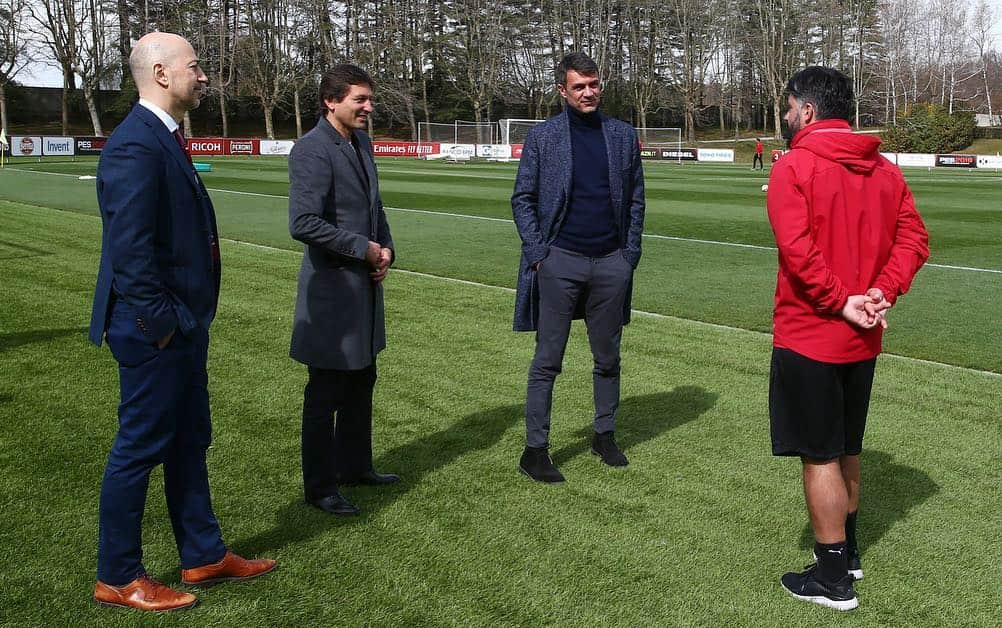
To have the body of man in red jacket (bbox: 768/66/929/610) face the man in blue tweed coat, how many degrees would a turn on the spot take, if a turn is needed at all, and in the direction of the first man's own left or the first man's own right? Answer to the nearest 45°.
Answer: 0° — they already face them

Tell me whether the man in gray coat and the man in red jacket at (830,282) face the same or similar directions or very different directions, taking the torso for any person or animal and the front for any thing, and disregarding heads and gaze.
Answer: very different directions

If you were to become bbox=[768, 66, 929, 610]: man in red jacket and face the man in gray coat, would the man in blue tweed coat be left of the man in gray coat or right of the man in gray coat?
right

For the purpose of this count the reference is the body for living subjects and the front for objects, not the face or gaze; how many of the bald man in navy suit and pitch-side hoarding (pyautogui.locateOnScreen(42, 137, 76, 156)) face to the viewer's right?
1

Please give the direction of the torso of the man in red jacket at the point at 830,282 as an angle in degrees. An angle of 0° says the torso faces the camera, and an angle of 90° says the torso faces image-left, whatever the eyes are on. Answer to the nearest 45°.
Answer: approximately 135°

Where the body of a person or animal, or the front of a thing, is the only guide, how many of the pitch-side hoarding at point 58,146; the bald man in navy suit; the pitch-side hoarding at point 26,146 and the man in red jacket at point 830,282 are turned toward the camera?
2

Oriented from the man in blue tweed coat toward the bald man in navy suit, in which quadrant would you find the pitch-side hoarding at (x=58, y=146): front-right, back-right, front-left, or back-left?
back-right

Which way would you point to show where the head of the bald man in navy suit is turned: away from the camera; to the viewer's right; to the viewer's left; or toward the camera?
to the viewer's right

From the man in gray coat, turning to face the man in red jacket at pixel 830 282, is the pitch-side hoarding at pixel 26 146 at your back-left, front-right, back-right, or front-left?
back-left

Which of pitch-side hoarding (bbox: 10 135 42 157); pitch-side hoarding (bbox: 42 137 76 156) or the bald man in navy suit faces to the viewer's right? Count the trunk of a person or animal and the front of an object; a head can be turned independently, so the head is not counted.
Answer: the bald man in navy suit

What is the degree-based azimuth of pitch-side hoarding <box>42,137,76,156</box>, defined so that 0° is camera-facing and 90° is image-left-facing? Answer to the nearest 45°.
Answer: approximately 0°

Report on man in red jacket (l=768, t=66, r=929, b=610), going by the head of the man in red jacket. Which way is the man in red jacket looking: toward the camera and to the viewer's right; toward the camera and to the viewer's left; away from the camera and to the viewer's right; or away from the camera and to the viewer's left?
away from the camera and to the viewer's left

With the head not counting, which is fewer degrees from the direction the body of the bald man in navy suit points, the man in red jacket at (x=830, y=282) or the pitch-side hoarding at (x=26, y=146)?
the man in red jacket
